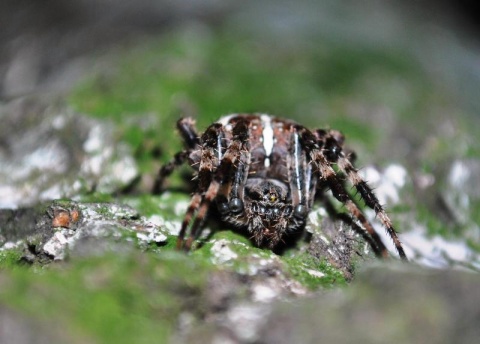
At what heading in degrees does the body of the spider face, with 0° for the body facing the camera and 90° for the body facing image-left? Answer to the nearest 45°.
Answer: approximately 0°
